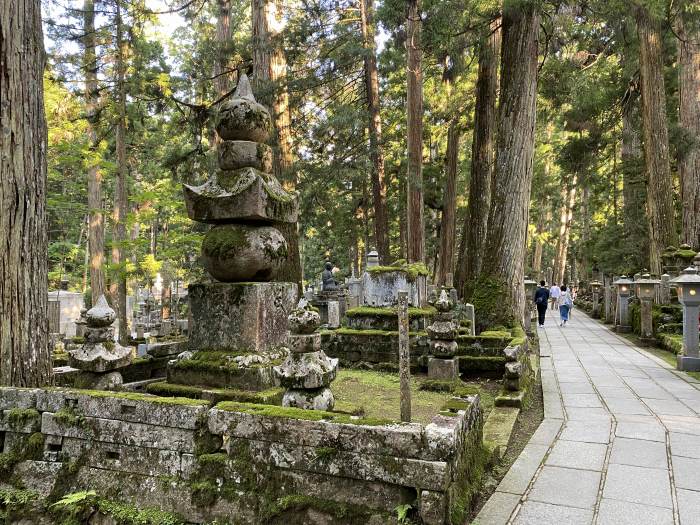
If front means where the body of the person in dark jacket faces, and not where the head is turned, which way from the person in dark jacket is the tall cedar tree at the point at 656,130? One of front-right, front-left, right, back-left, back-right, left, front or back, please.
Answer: front-right

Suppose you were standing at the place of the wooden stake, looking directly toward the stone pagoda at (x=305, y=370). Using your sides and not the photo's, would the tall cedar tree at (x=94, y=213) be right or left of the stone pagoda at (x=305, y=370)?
right

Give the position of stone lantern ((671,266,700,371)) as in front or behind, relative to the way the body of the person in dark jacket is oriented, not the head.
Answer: behind

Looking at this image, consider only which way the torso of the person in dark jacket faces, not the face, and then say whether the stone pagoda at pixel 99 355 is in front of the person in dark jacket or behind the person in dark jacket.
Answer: behind

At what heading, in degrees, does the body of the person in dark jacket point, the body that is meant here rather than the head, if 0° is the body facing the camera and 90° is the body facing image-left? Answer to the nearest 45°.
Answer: approximately 180°

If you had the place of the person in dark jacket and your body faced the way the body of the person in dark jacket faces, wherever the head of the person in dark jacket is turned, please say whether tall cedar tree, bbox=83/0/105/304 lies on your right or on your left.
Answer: on your left

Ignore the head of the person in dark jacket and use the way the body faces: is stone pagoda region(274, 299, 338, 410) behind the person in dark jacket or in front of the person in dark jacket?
behind

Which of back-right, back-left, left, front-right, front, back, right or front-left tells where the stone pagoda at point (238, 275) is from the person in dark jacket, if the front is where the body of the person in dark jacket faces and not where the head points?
back

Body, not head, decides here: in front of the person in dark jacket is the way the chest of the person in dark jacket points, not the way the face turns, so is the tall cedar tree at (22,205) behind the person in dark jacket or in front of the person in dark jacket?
behind

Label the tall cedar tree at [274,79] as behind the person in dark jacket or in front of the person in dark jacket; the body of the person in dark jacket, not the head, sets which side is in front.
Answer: behind

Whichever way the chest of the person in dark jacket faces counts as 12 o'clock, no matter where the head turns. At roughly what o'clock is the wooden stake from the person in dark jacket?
The wooden stake is roughly at 6 o'clock from the person in dark jacket.

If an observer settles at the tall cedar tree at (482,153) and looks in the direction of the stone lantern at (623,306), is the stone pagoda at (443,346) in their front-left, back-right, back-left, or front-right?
back-right

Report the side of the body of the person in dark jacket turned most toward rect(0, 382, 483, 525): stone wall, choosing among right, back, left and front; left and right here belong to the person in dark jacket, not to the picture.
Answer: back
